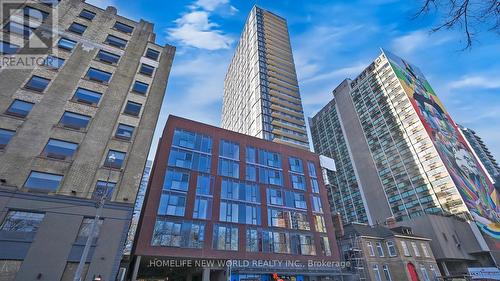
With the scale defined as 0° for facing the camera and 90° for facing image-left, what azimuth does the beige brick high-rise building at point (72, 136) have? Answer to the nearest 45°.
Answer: approximately 315°

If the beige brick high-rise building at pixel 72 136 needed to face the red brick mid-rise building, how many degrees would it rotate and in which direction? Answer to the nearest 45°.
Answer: approximately 45° to its left

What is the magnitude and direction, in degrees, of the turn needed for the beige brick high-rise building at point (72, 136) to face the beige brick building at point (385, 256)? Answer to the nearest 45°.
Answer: approximately 45° to its left

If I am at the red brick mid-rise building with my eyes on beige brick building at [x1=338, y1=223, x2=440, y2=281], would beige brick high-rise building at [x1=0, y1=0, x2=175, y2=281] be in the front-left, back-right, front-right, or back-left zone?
back-right

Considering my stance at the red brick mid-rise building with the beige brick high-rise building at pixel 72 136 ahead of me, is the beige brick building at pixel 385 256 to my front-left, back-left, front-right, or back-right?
back-left
